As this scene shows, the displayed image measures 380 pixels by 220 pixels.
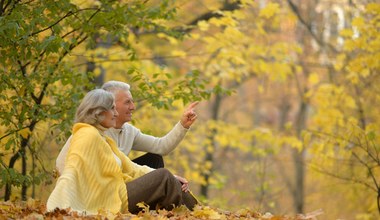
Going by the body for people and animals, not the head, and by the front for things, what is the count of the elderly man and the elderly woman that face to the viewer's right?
2

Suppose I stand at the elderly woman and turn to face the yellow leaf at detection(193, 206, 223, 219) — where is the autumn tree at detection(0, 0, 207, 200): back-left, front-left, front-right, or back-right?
back-left

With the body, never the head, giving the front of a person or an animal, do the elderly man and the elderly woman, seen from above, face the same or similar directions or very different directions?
same or similar directions

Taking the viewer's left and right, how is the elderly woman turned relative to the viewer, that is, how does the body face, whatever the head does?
facing to the right of the viewer

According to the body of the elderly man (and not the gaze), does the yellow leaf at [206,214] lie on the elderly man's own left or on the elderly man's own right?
on the elderly man's own right

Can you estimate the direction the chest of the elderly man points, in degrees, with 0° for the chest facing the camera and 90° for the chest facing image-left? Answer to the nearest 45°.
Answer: approximately 270°

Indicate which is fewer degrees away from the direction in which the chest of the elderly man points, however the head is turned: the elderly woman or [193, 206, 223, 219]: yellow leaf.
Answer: the yellow leaf

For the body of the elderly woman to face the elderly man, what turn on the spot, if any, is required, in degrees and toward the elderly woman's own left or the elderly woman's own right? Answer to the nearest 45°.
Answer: approximately 90° to the elderly woman's own left

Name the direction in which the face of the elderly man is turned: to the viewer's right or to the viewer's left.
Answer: to the viewer's right

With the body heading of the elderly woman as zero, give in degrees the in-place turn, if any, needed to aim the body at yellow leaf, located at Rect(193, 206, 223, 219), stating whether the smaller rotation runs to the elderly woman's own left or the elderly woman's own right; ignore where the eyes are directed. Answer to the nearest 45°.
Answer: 0° — they already face it

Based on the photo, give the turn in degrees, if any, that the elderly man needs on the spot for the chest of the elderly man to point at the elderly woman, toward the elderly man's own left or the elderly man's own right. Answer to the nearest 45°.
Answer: approximately 90° to the elderly man's own right

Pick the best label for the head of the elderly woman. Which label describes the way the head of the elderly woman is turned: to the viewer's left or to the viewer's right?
to the viewer's right
